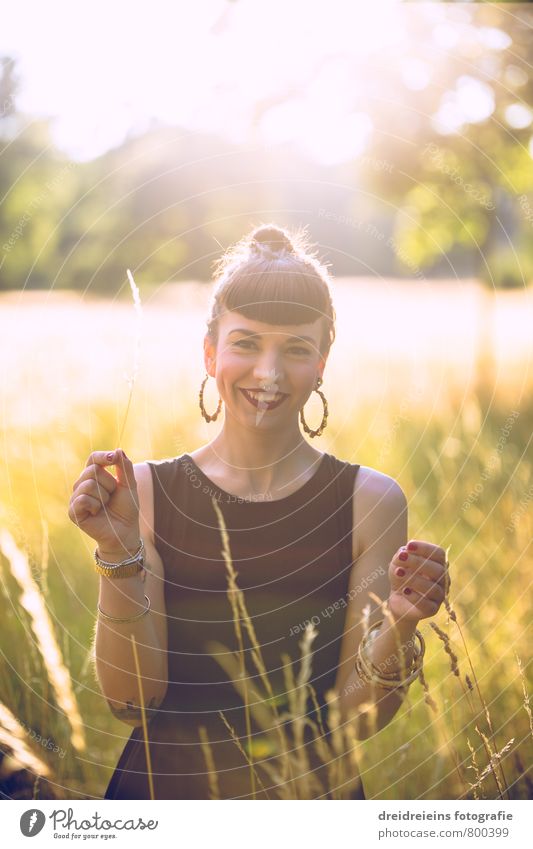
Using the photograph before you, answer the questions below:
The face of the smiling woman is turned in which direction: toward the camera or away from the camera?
toward the camera

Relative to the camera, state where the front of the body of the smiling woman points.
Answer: toward the camera
